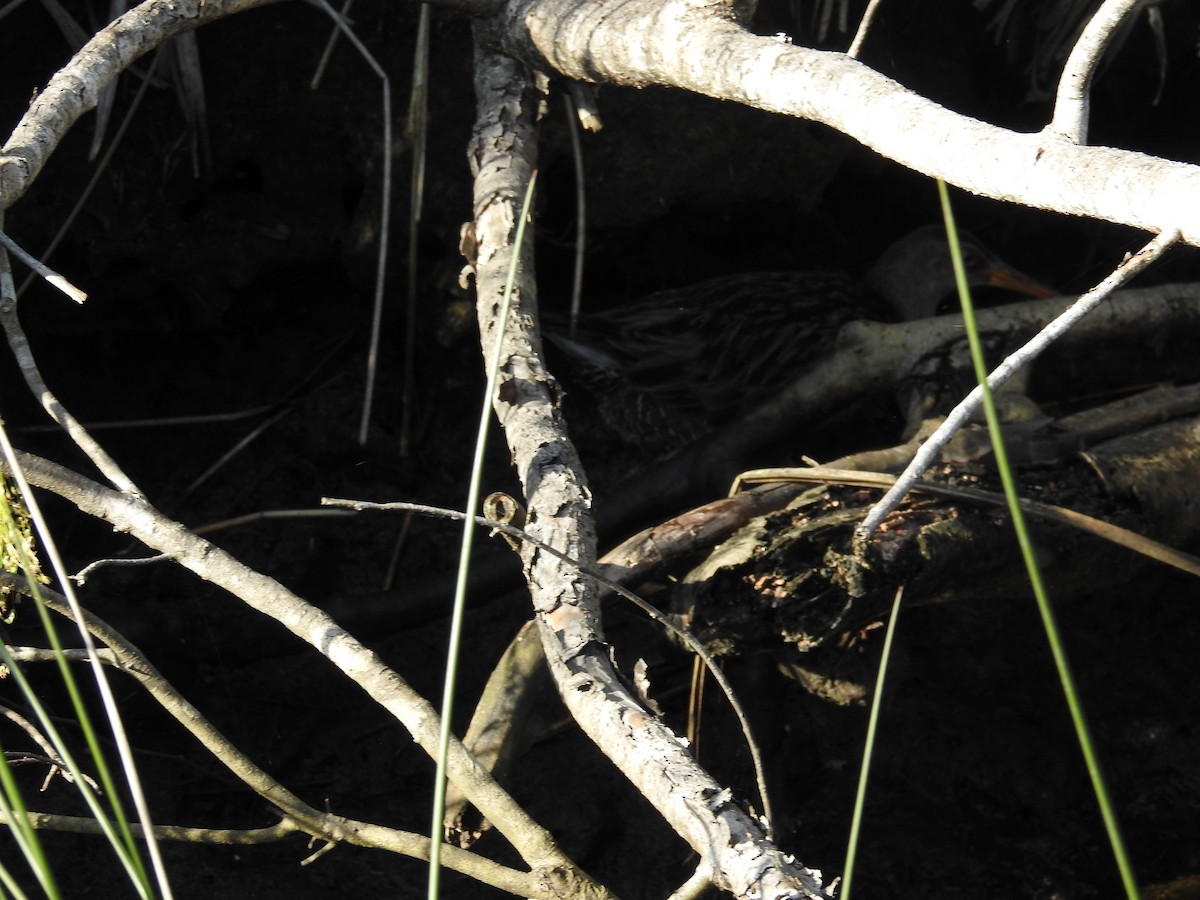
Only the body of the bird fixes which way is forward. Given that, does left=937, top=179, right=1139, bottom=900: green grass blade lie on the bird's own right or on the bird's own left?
on the bird's own right

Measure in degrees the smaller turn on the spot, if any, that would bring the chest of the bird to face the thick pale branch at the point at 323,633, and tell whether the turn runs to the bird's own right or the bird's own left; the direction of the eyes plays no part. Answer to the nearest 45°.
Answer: approximately 90° to the bird's own right

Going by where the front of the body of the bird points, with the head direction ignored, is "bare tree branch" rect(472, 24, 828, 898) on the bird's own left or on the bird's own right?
on the bird's own right

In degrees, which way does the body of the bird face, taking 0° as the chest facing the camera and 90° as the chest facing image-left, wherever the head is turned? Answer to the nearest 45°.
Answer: approximately 270°
